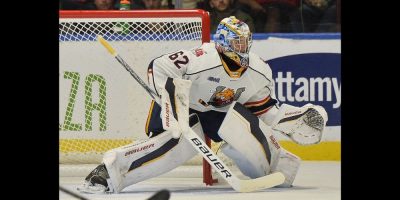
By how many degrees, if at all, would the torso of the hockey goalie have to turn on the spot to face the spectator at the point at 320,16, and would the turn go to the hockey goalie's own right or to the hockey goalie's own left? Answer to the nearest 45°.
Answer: approximately 90° to the hockey goalie's own left

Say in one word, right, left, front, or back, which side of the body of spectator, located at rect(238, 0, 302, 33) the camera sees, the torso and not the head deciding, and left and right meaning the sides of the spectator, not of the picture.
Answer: front

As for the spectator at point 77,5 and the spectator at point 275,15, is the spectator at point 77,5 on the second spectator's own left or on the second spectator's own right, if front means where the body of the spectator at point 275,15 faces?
on the second spectator's own right

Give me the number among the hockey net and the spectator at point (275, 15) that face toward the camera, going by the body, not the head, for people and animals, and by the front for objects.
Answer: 2

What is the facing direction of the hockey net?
toward the camera

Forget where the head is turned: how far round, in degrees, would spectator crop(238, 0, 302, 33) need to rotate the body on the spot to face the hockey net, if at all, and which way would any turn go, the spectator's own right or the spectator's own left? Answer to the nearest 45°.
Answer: approximately 45° to the spectator's own right
